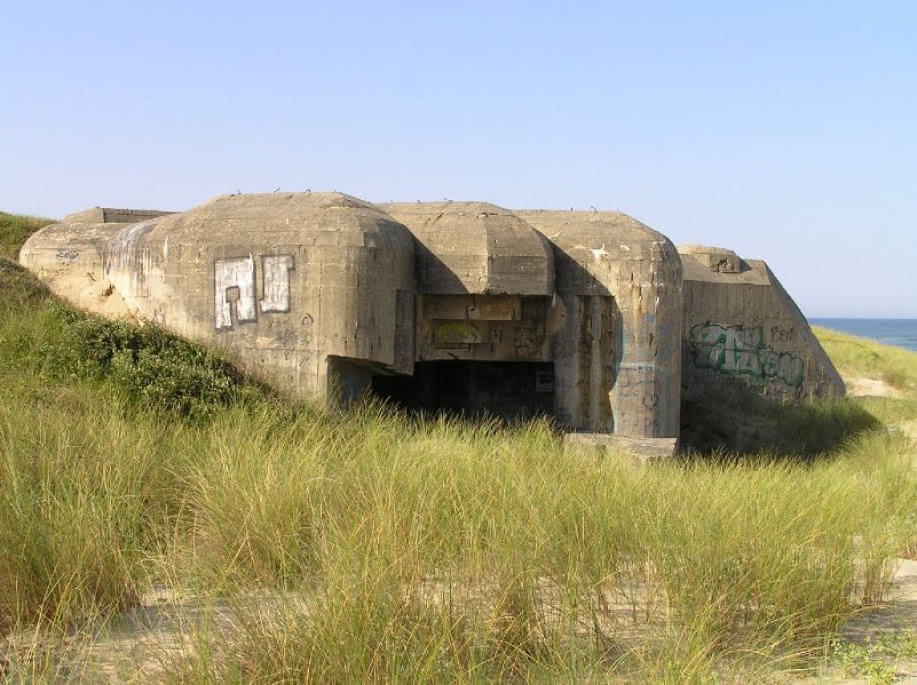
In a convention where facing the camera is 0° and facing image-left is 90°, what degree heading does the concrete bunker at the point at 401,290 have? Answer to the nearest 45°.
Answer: approximately 0°

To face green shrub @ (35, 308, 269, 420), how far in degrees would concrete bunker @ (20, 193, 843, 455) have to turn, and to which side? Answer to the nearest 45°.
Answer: approximately 45° to its right

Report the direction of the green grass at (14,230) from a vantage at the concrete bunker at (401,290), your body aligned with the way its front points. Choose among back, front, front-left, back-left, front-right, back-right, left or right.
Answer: back-right
